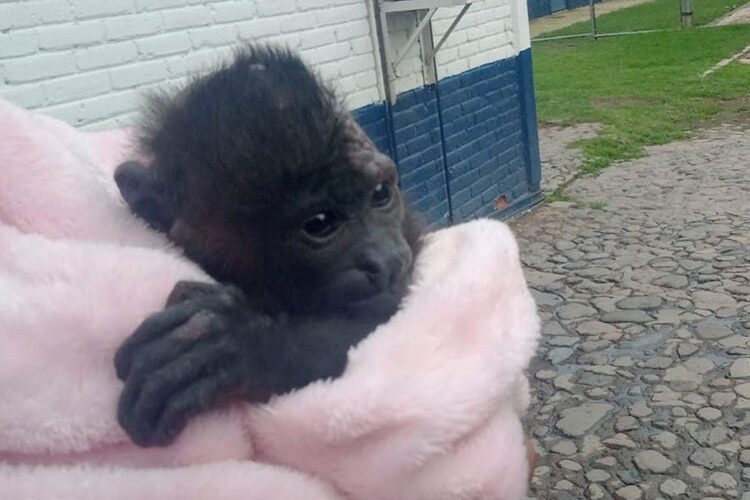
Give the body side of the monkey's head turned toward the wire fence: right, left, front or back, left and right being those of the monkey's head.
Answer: left

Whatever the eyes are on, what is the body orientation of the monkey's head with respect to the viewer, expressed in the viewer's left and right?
facing the viewer and to the right of the viewer
